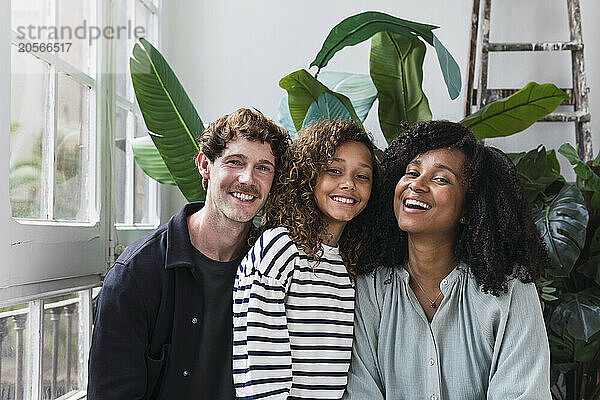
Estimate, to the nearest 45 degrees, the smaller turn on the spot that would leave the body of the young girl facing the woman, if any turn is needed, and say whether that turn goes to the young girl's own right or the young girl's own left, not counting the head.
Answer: approximately 45° to the young girl's own left

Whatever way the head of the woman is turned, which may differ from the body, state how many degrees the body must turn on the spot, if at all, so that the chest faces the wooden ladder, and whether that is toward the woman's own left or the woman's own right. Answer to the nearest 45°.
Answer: approximately 135° to the woman's own left

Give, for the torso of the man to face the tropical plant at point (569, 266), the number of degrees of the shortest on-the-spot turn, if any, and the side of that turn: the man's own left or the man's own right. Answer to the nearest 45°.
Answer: approximately 45° to the man's own left

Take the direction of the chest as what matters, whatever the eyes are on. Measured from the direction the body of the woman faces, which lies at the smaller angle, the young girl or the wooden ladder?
the young girl

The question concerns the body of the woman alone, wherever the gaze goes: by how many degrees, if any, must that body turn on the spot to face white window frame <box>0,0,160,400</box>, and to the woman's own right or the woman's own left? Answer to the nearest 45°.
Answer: approximately 90° to the woman's own right

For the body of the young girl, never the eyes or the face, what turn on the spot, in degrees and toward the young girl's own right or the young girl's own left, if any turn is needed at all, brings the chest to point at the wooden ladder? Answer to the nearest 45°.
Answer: approximately 90° to the young girl's own left

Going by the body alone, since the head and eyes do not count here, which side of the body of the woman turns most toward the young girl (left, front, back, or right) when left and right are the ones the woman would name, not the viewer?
right

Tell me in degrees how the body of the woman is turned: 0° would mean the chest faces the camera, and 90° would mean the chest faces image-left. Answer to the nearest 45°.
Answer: approximately 0°

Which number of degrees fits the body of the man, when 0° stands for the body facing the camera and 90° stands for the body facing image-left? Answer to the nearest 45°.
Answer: approximately 315°
